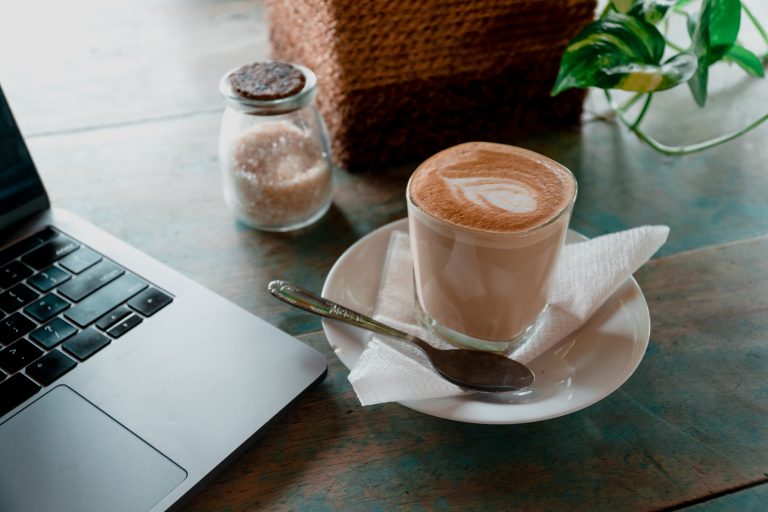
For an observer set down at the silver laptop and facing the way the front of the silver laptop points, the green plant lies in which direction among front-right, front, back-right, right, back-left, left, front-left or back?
front-left

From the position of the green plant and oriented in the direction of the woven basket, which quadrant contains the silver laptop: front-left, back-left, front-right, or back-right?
front-left

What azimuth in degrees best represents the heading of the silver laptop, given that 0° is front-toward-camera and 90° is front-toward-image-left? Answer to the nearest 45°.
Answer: approximately 315°

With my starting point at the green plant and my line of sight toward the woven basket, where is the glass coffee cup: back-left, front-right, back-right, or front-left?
front-left
